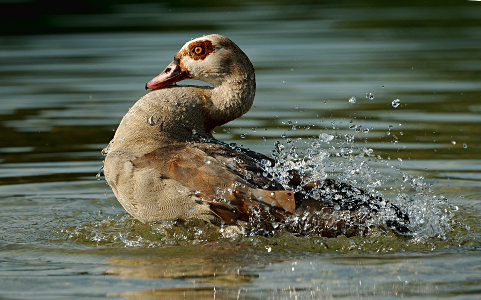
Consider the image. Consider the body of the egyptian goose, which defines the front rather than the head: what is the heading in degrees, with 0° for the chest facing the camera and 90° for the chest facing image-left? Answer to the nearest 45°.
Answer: approximately 90°

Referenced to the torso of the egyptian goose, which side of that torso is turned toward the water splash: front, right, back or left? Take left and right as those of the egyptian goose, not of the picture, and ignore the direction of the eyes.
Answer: back
